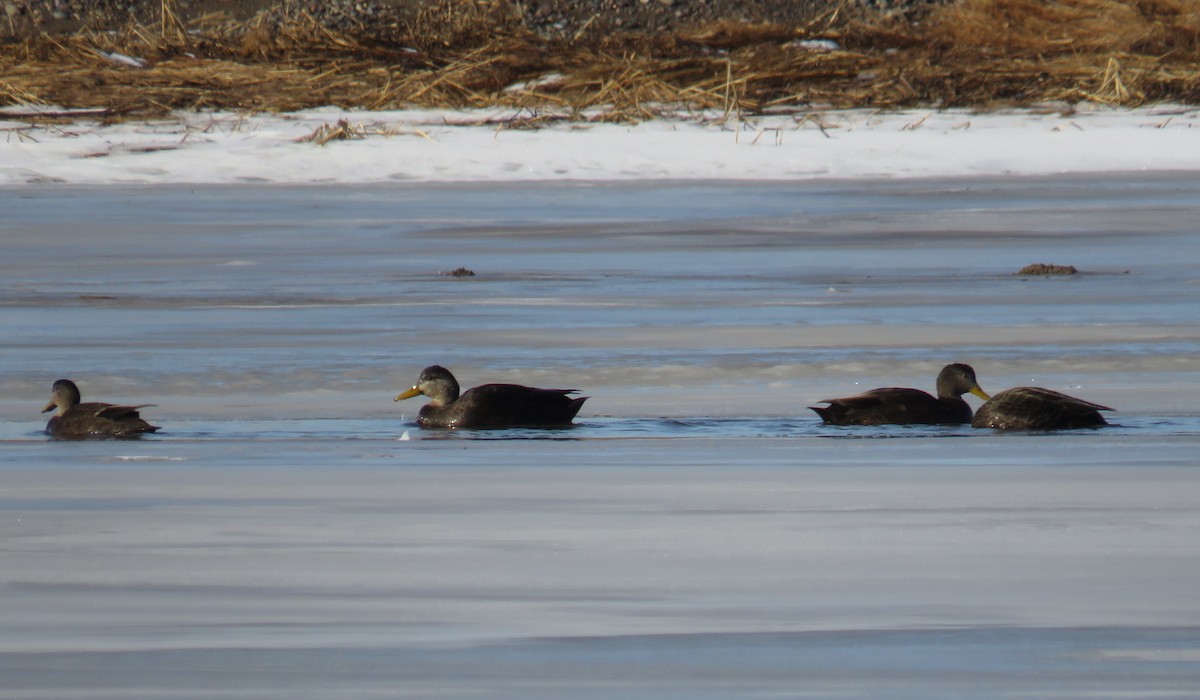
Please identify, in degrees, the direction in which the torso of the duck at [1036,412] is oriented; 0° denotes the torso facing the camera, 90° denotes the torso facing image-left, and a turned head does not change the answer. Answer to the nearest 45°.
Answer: approximately 90°

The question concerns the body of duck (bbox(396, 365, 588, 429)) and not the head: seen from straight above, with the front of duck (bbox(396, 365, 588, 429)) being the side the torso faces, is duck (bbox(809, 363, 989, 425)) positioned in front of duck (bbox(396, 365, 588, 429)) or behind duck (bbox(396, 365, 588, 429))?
behind

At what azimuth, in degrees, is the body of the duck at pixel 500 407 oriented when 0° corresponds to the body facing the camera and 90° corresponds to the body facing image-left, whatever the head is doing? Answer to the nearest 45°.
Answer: approximately 90°

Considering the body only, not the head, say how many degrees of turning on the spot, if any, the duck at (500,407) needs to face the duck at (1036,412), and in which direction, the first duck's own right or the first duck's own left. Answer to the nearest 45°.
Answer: approximately 180°

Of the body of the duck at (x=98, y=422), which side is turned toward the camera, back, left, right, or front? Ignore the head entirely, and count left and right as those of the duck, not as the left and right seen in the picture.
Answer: left

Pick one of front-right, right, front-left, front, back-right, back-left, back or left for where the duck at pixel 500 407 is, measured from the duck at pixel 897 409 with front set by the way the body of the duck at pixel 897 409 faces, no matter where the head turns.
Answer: back

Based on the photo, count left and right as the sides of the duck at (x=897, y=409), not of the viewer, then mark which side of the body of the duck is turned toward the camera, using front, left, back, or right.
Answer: right

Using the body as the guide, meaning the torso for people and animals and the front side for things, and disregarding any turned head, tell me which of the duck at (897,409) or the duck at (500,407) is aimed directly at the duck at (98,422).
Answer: the duck at (500,407)

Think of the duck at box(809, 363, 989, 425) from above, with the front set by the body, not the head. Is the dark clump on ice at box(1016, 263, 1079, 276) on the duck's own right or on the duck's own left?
on the duck's own left

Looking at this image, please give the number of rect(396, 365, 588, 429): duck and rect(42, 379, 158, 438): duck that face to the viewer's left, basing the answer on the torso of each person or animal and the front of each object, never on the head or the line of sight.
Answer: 2

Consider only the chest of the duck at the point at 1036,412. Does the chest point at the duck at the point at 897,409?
yes

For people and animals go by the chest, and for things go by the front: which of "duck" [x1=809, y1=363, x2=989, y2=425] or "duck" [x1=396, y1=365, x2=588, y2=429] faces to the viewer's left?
"duck" [x1=396, y1=365, x2=588, y2=429]
